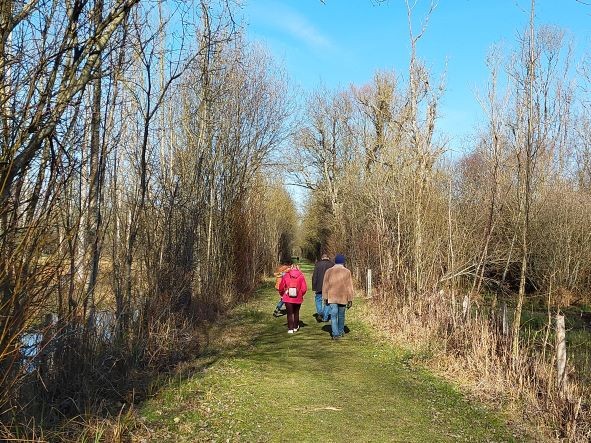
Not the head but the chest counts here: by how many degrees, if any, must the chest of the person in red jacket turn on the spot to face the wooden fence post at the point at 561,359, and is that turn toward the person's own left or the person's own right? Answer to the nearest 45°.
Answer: approximately 135° to the person's own right

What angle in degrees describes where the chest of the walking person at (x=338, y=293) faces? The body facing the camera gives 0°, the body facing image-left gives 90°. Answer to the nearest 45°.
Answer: approximately 180°

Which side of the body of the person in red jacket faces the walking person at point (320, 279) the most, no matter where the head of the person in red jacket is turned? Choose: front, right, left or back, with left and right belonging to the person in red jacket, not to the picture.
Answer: front

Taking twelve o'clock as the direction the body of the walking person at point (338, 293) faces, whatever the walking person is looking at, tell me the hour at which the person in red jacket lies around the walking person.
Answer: The person in red jacket is roughly at 10 o'clock from the walking person.

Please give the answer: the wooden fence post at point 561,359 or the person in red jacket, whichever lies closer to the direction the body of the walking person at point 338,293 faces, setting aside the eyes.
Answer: the person in red jacket

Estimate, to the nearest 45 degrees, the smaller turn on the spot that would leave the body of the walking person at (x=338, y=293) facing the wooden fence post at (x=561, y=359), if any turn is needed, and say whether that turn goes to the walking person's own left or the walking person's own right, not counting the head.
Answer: approximately 135° to the walking person's own right

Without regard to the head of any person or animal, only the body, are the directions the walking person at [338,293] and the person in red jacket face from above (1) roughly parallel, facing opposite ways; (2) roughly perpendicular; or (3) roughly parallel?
roughly parallel

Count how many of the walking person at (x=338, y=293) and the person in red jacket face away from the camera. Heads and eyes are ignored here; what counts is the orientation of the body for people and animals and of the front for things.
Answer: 2

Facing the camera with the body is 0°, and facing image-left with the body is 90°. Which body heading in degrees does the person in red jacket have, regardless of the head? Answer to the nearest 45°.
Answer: approximately 180°

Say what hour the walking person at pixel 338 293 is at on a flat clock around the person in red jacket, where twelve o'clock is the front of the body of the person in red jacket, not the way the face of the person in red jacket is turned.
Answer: The walking person is roughly at 4 o'clock from the person in red jacket.

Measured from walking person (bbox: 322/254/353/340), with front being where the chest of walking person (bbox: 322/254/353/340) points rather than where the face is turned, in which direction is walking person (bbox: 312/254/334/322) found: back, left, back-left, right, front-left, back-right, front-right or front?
front

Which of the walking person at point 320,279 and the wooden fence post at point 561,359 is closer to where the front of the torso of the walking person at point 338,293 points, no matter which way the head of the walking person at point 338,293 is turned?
the walking person
